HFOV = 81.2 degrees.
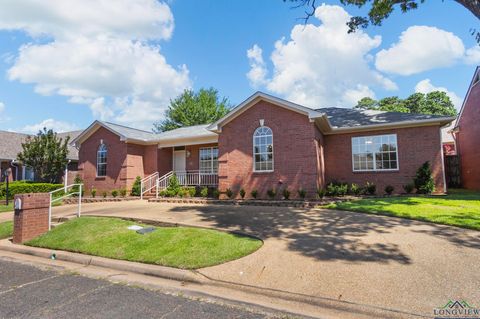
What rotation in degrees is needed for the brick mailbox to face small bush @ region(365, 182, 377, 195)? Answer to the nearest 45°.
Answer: approximately 135° to its left

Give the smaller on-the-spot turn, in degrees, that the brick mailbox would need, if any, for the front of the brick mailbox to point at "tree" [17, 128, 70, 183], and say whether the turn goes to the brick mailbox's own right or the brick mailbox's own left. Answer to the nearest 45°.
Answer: approximately 135° to the brick mailbox's own right

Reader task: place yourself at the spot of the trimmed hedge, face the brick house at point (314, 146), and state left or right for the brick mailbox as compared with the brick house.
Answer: right

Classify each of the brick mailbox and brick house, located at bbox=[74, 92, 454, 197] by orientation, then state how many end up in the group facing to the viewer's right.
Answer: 0

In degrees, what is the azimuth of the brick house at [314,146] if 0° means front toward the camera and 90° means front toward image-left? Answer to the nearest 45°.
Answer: approximately 45°

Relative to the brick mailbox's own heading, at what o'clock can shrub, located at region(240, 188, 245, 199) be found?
The shrub is roughly at 7 o'clock from the brick mailbox.

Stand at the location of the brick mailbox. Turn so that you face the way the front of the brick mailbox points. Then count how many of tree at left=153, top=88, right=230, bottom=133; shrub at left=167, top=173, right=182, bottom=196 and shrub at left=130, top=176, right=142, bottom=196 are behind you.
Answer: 3

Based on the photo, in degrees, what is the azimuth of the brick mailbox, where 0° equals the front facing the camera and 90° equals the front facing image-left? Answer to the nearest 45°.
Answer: approximately 45°

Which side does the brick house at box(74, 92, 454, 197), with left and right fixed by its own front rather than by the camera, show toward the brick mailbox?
front

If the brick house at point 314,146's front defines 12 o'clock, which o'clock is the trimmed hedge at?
The trimmed hedge is roughly at 2 o'clock from the brick house.

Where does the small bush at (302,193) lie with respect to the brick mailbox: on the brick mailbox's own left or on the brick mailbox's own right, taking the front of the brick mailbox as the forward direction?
on the brick mailbox's own left

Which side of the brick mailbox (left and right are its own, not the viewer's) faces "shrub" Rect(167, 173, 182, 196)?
back

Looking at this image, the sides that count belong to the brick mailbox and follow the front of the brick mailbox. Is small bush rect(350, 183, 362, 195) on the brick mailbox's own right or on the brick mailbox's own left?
on the brick mailbox's own left

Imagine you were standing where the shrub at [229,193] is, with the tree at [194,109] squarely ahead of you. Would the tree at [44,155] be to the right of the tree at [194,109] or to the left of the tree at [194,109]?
left

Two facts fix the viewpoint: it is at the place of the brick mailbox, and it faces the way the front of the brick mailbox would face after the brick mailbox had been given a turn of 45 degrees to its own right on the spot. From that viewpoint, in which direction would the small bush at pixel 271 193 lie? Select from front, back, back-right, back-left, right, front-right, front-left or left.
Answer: back

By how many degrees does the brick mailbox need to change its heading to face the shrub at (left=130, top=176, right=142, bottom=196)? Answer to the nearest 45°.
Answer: approximately 180°

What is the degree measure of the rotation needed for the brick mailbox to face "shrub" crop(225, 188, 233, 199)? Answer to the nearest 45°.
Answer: approximately 135° to its left
